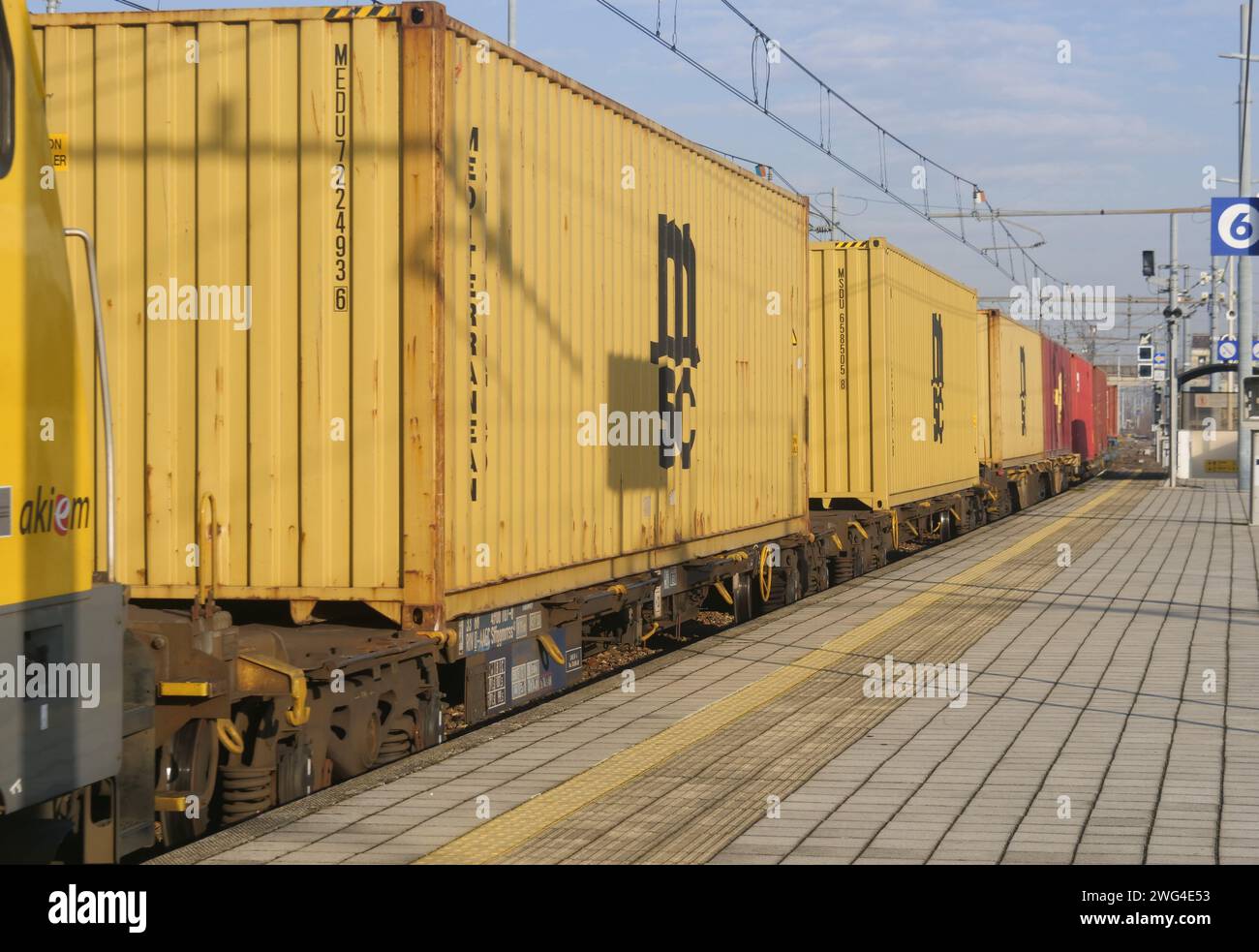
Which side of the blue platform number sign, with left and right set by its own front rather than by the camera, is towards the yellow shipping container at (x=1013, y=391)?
back

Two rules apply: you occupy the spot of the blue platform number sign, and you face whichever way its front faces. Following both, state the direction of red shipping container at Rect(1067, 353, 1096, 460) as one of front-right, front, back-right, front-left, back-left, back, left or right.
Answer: back

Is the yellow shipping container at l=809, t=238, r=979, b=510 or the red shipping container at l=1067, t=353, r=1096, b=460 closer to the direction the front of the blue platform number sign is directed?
the yellow shipping container

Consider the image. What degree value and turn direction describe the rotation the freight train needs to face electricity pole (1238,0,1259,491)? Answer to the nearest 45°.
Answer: approximately 180°

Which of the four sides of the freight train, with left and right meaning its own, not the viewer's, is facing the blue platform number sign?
back

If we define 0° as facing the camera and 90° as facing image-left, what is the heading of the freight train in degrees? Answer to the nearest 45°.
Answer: approximately 45°
